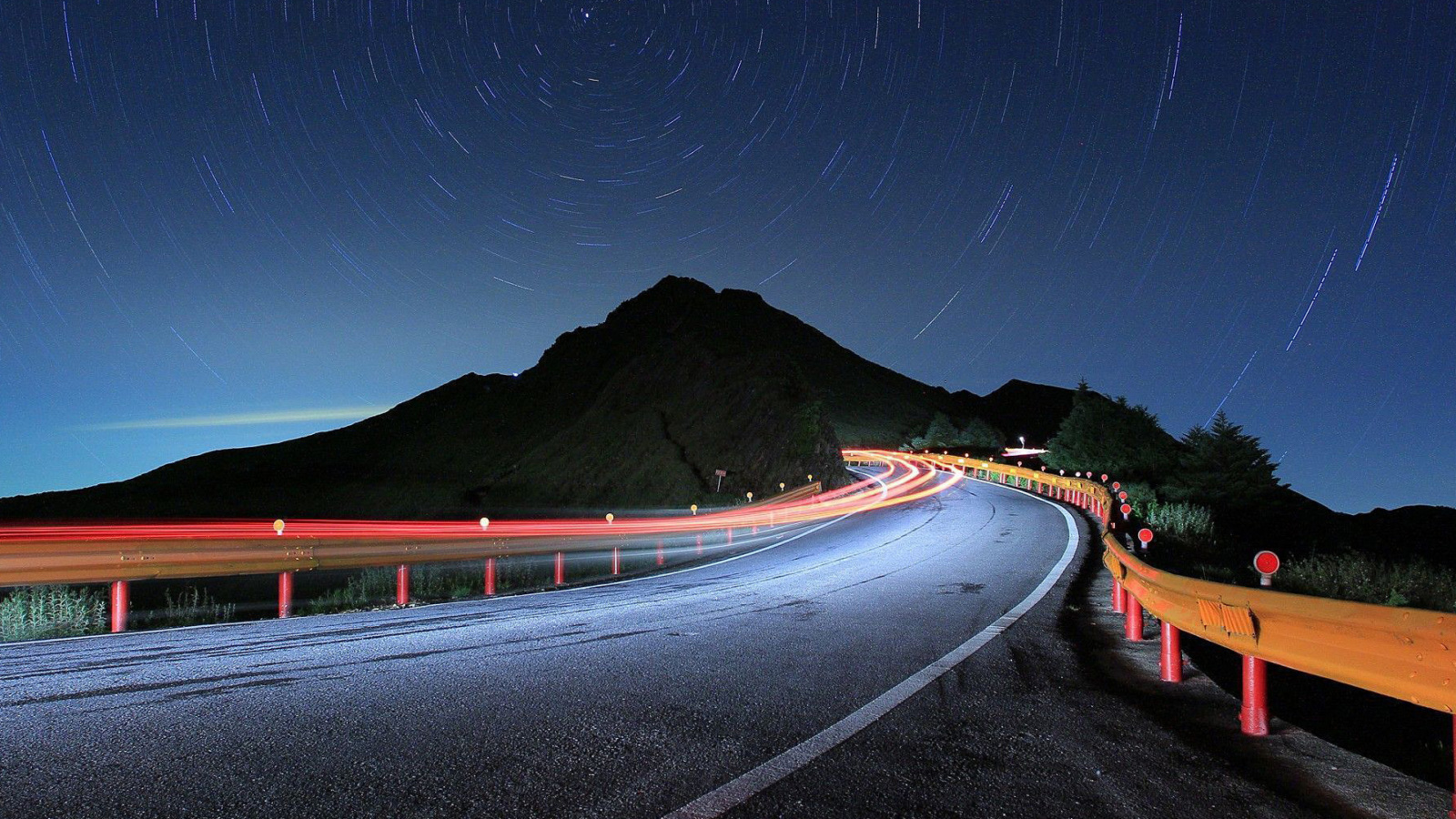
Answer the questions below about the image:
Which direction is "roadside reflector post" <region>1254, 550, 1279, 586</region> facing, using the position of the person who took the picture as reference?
facing the viewer

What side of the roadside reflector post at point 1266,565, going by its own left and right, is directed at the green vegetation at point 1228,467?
back

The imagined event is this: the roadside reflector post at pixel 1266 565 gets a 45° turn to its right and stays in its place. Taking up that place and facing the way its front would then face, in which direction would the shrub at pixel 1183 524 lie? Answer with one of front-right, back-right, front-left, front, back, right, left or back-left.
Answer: back-right

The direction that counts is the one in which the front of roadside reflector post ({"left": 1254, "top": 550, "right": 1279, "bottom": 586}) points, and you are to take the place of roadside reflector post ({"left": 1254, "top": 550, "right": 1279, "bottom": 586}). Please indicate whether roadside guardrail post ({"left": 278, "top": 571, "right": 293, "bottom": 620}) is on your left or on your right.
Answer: on your right

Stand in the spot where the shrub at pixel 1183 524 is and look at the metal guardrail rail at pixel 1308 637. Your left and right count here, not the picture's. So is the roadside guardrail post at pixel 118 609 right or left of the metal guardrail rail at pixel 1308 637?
right

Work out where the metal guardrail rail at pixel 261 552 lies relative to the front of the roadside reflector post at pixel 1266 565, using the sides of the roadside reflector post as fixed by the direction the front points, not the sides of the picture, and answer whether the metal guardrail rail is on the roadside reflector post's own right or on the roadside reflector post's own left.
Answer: on the roadside reflector post's own right

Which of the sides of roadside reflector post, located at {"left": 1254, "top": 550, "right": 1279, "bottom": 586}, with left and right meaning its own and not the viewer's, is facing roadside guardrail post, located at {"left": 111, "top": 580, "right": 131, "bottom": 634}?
right

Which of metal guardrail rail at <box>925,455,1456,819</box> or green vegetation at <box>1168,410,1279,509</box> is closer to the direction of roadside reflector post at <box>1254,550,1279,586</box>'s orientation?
the metal guardrail rail
